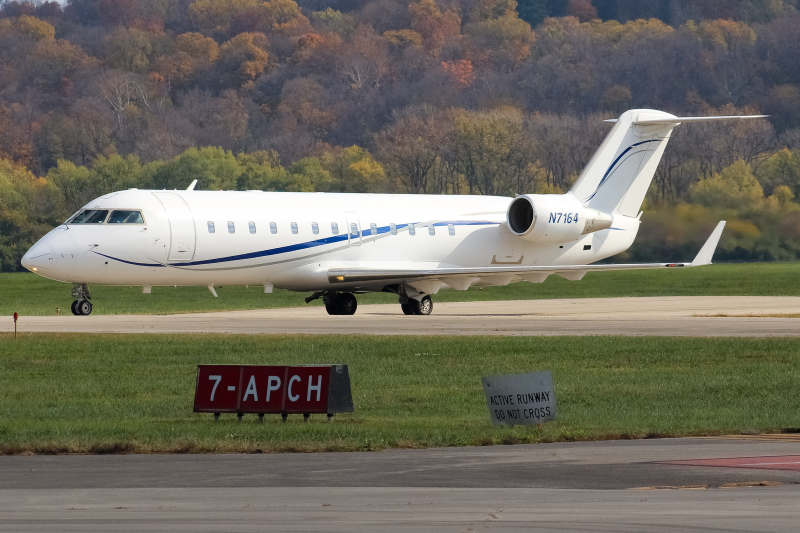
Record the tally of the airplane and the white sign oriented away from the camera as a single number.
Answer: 0

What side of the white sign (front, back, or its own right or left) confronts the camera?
front

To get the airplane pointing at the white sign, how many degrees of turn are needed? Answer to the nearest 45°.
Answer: approximately 45° to its left

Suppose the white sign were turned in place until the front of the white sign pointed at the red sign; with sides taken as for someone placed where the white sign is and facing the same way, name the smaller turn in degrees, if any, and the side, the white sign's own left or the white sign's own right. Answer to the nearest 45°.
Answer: approximately 90° to the white sign's own right

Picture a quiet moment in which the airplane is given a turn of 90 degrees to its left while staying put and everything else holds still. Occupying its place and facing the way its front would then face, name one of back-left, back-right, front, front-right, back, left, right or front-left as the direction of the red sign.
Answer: front-right

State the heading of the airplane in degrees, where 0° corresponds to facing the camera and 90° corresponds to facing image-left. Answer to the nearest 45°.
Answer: approximately 45°

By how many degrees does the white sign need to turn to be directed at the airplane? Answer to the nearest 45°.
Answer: approximately 180°
